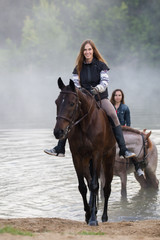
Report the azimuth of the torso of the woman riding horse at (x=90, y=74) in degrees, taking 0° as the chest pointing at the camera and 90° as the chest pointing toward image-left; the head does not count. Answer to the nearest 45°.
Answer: approximately 0°

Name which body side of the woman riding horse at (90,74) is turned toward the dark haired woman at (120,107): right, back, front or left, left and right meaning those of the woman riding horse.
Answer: back
